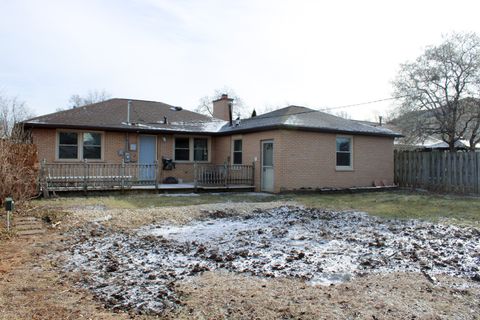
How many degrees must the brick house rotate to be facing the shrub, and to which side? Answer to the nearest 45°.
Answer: approximately 135° to its left

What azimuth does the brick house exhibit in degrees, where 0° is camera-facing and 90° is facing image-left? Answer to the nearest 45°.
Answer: approximately 180°

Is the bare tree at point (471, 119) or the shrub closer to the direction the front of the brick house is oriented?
the bare tree

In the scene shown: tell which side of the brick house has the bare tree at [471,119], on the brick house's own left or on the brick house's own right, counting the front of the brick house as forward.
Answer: on the brick house's own right

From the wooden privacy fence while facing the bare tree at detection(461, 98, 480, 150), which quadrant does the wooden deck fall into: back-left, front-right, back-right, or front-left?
back-left

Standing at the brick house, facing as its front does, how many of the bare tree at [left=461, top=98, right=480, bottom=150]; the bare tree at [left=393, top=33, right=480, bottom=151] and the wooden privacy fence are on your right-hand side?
3

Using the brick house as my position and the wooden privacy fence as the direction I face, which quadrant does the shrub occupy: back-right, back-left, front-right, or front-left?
back-right

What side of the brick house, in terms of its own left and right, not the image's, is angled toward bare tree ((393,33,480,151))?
right
